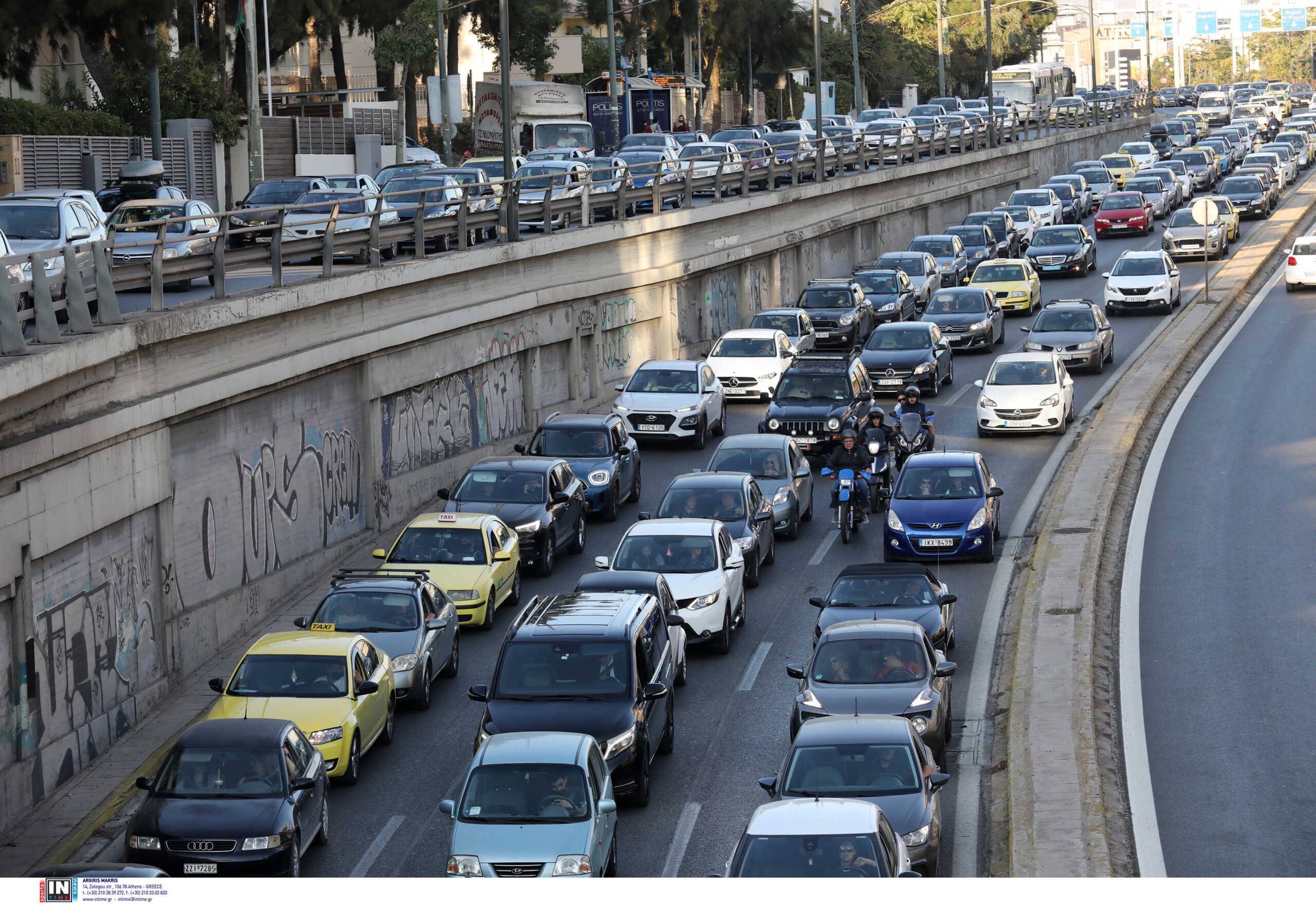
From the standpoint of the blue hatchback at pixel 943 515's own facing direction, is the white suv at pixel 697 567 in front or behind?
in front

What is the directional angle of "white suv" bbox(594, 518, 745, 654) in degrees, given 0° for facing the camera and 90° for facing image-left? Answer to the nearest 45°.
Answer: approximately 0°

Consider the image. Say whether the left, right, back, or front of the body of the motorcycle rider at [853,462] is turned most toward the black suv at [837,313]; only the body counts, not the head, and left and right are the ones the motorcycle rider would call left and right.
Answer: back

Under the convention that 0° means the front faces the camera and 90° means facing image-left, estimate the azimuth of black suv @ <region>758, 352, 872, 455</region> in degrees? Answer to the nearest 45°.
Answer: approximately 45°

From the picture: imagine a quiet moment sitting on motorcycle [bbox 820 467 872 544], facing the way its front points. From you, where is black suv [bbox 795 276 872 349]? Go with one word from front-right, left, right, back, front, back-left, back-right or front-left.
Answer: back
